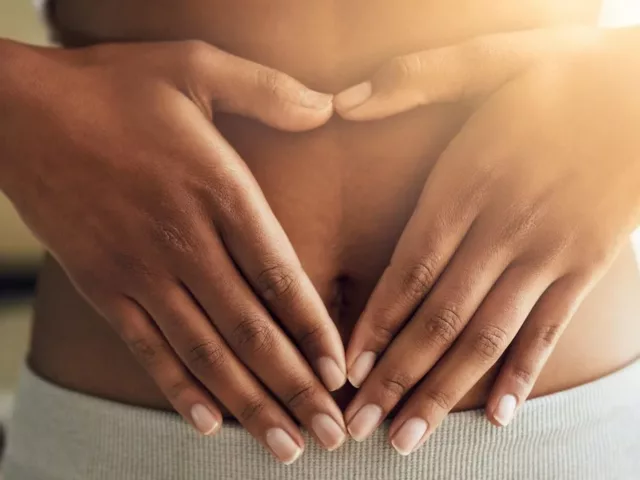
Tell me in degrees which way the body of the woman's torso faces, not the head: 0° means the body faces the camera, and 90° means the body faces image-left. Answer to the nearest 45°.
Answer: approximately 0°
